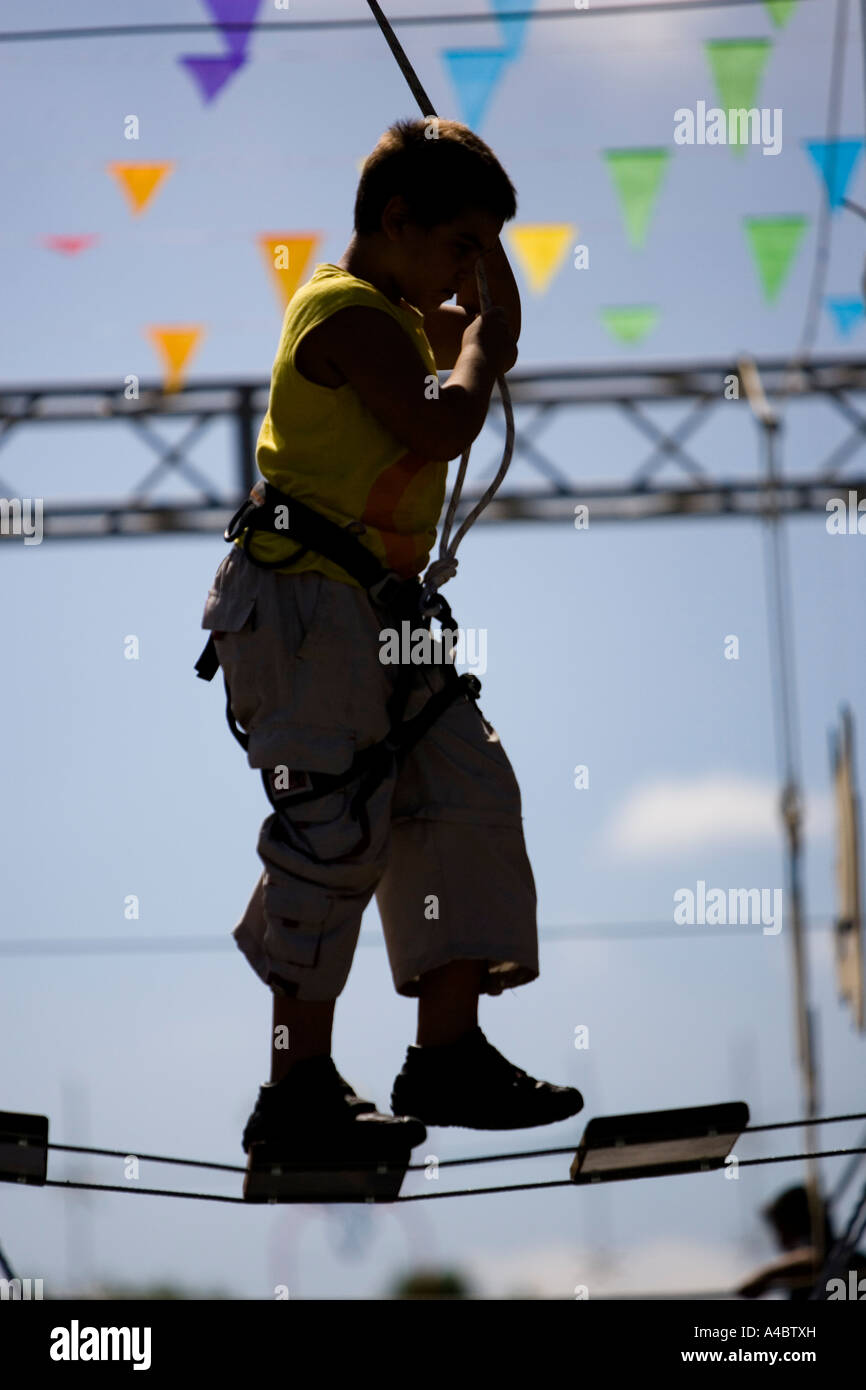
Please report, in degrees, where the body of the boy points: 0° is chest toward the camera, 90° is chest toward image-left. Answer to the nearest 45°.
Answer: approximately 270°
